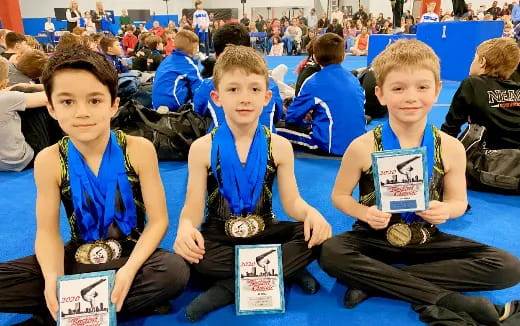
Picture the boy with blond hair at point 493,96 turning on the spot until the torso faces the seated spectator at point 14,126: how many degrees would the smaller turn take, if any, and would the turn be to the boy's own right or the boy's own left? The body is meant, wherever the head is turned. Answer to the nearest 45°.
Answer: approximately 45° to the boy's own left

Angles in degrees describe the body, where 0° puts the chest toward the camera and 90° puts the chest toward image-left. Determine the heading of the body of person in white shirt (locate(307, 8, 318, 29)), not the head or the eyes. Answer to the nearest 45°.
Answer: approximately 0°

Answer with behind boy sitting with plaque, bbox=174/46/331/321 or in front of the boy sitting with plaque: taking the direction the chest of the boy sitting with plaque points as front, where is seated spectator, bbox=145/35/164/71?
behind

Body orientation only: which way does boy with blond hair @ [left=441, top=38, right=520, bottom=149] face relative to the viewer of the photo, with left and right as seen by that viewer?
facing away from the viewer and to the left of the viewer

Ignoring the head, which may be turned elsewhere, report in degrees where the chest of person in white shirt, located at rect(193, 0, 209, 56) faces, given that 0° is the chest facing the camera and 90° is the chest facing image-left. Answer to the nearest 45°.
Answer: approximately 0°

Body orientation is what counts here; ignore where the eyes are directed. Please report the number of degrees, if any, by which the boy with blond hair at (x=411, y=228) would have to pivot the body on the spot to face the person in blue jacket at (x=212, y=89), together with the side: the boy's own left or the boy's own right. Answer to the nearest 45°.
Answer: approximately 135° to the boy's own right
